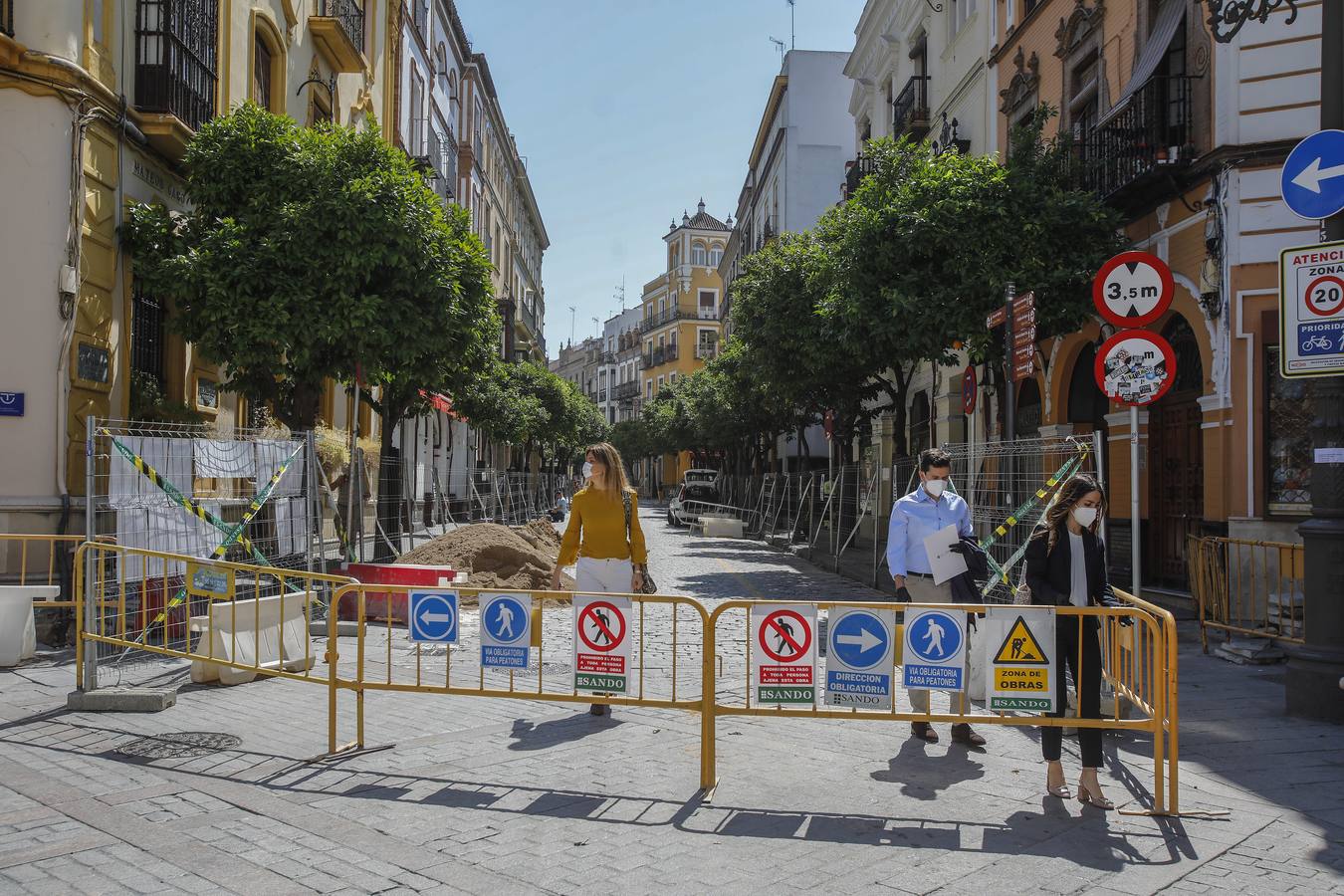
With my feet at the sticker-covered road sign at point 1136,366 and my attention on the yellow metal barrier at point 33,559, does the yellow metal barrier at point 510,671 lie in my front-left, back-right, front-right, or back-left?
front-left

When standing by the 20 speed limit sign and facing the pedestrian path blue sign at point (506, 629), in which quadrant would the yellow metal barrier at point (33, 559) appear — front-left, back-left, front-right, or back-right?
front-right

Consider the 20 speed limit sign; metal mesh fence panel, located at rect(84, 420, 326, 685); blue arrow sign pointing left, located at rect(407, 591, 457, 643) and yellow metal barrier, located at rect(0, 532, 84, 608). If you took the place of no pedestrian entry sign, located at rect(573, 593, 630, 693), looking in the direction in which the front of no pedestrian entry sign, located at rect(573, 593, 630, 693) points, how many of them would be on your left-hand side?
1

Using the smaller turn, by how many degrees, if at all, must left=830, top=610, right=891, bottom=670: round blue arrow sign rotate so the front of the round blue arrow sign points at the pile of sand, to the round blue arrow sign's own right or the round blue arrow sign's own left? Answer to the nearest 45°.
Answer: approximately 135° to the round blue arrow sign's own right

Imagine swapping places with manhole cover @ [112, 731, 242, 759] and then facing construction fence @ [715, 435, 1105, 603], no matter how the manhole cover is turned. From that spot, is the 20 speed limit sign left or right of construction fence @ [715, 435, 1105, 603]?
right

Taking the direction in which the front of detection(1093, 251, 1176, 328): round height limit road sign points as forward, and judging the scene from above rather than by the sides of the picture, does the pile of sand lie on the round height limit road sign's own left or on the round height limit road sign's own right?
on the round height limit road sign's own right

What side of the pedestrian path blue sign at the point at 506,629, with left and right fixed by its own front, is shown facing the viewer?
front

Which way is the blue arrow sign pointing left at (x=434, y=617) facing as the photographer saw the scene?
facing the viewer

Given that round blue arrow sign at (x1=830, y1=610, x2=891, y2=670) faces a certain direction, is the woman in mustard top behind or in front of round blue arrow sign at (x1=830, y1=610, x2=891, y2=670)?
behind

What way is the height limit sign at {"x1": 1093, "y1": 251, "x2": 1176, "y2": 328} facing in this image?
toward the camera

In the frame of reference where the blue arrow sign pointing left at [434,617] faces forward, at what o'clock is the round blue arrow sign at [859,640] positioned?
The round blue arrow sign is roughly at 10 o'clock from the blue arrow sign pointing left.

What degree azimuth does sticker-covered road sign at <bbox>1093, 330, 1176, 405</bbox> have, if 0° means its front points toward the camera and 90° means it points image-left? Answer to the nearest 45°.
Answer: approximately 0°

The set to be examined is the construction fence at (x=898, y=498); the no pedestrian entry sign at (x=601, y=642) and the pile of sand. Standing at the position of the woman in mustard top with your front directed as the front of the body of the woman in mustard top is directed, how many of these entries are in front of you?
1

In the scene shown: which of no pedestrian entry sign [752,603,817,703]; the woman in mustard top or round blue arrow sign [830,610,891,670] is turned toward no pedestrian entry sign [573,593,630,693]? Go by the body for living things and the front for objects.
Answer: the woman in mustard top

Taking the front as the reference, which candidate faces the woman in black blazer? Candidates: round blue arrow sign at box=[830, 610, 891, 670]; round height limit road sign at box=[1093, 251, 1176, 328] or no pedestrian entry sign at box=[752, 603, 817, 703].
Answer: the round height limit road sign
